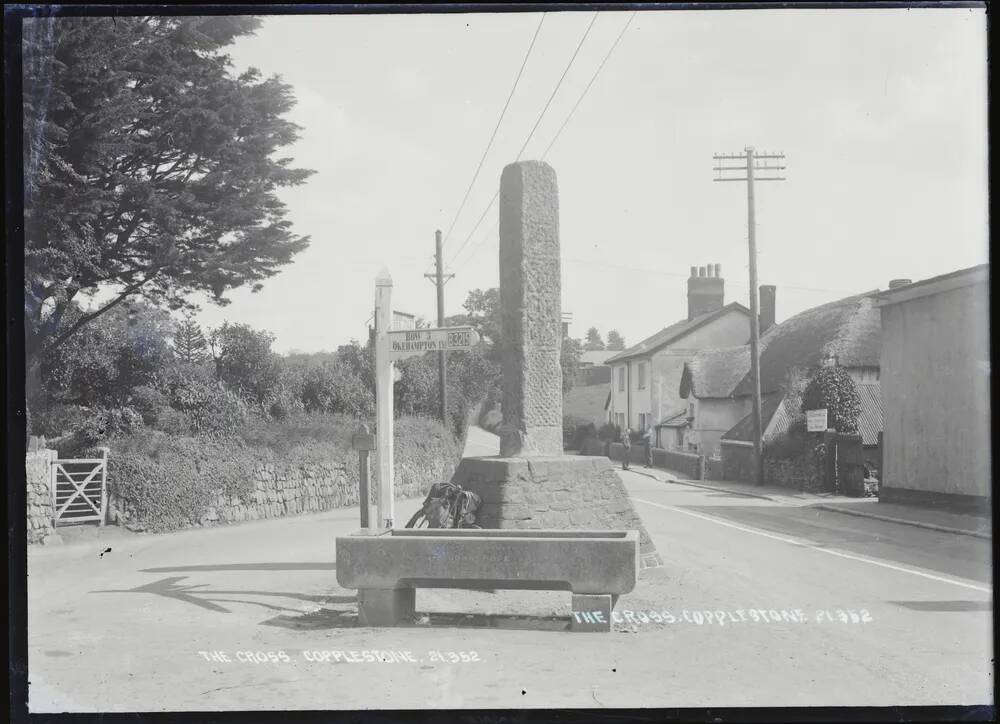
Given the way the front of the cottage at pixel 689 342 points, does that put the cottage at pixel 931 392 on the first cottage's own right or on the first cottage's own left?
on the first cottage's own left

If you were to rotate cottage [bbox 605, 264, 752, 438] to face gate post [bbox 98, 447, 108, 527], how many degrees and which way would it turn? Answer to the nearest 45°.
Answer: approximately 45° to its left

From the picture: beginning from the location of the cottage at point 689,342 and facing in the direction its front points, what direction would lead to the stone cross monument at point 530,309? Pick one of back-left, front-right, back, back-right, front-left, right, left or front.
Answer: front-left

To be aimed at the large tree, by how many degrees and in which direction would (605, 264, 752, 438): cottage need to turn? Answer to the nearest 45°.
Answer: approximately 45° to its left

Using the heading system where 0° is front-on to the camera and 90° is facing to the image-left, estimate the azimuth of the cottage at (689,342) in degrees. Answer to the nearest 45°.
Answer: approximately 45°

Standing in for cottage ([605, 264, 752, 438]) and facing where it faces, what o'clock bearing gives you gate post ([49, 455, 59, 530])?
The gate post is roughly at 11 o'clock from the cottage.

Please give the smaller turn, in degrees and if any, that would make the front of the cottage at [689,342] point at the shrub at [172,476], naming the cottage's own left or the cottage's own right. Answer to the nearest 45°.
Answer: approximately 45° to the cottage's own left

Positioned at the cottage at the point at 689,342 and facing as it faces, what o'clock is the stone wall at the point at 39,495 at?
The stone wall is roughly at 11 o'clock from the cottage.

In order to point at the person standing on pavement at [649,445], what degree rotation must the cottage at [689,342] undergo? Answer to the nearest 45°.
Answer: approximately 45° to its left

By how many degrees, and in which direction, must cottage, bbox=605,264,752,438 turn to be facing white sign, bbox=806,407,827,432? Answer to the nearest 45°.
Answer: approximately 45° to its left

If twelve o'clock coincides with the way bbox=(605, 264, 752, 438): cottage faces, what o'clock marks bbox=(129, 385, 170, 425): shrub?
The shrub is roughly at 11 o'clock from the cottage.

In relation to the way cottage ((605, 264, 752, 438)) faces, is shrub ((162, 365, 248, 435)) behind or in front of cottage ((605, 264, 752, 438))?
in front
